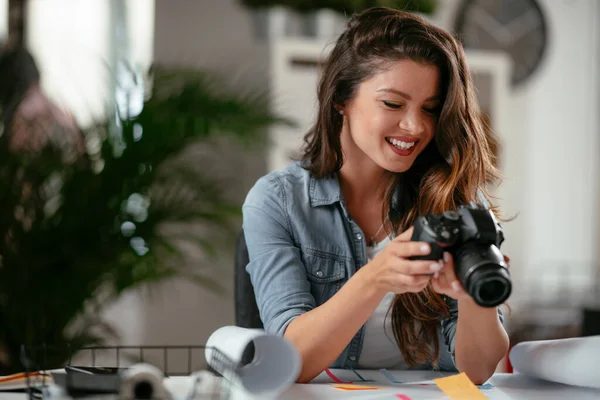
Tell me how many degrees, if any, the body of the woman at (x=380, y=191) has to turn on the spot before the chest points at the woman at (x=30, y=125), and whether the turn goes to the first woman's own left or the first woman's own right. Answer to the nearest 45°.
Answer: approximately 180°

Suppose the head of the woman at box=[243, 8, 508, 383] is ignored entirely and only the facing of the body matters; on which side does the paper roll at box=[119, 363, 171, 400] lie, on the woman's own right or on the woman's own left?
on the woman's own right

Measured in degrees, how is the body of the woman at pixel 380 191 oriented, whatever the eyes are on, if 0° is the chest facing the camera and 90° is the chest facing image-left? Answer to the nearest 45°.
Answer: approximately 315°

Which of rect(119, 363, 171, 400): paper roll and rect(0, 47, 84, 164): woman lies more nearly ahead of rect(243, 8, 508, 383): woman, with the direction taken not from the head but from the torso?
the paper roll
